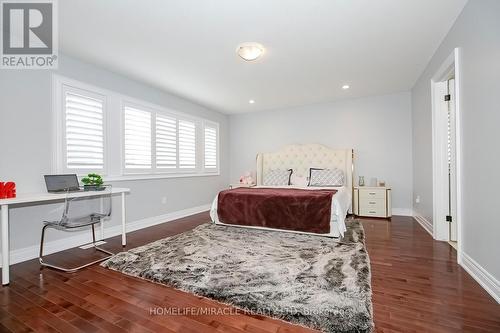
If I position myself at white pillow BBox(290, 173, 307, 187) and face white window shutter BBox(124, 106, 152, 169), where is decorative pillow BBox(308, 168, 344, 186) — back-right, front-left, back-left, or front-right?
back-left

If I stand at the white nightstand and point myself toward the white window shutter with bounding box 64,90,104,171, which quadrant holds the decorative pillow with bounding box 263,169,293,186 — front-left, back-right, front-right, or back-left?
front-right

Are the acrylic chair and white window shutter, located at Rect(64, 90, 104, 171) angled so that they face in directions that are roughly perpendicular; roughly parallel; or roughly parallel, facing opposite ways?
roughly parallel, facing opposite ways

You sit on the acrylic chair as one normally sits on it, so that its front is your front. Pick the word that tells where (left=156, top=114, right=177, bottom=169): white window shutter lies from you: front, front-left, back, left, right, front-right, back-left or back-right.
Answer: right

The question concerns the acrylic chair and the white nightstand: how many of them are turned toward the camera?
1

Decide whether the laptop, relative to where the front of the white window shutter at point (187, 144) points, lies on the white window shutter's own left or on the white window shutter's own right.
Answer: on the white window shutter's own right

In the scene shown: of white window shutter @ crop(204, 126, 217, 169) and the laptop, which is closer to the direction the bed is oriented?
the laptop

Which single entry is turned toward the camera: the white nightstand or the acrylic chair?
the white nightstand

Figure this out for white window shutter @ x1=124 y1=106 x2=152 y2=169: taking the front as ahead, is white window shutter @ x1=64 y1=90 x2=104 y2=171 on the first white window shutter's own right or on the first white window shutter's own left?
on the first white window shutter's own right

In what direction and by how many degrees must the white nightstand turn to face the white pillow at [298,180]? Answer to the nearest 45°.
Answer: approximately 90° to its right

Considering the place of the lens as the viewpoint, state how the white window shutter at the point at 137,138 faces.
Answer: facing the viewer and to the right of the viewer

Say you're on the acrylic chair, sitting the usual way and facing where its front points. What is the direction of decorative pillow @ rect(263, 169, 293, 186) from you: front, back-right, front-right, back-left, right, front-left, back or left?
back-right

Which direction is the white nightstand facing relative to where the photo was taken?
toward the camera

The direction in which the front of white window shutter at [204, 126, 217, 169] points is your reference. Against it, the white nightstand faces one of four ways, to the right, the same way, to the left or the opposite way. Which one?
to the right

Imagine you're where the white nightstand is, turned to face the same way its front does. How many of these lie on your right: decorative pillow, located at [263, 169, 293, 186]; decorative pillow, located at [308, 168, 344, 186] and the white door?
2

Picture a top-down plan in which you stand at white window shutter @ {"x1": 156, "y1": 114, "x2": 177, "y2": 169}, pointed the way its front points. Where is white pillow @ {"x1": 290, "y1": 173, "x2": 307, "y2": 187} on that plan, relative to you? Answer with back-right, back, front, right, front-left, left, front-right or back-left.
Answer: front-left

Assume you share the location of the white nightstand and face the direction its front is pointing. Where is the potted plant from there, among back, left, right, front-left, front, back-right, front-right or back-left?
front-right
